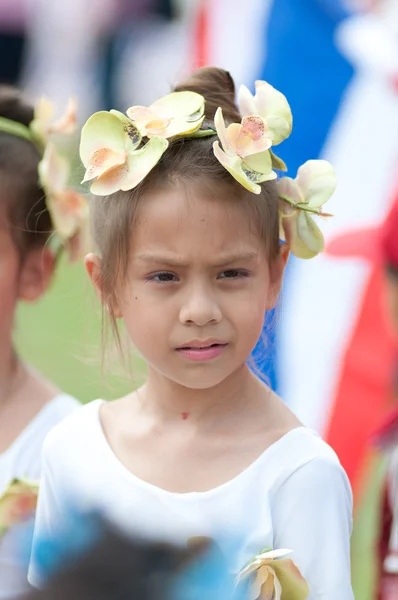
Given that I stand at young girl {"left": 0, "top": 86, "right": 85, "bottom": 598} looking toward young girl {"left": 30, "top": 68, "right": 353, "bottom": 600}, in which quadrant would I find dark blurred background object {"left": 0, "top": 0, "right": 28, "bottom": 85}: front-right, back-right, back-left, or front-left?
back-left

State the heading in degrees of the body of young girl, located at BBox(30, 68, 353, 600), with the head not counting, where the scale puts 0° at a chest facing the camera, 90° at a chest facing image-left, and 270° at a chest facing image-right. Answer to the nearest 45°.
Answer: approximately 0°

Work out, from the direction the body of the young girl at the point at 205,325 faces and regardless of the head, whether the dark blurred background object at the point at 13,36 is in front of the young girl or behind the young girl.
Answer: behind

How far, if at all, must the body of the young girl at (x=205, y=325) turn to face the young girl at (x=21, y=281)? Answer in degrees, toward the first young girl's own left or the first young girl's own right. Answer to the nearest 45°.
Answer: approximately 135° to the first young girl's own right

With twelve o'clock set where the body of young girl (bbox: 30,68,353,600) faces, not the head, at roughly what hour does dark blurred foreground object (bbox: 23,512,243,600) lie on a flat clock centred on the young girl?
The dark blurred foreground object is roughly at 12 o'clock from the young girl.

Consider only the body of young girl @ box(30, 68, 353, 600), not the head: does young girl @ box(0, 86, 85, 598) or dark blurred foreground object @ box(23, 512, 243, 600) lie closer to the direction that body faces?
the dark blurred foreground object
